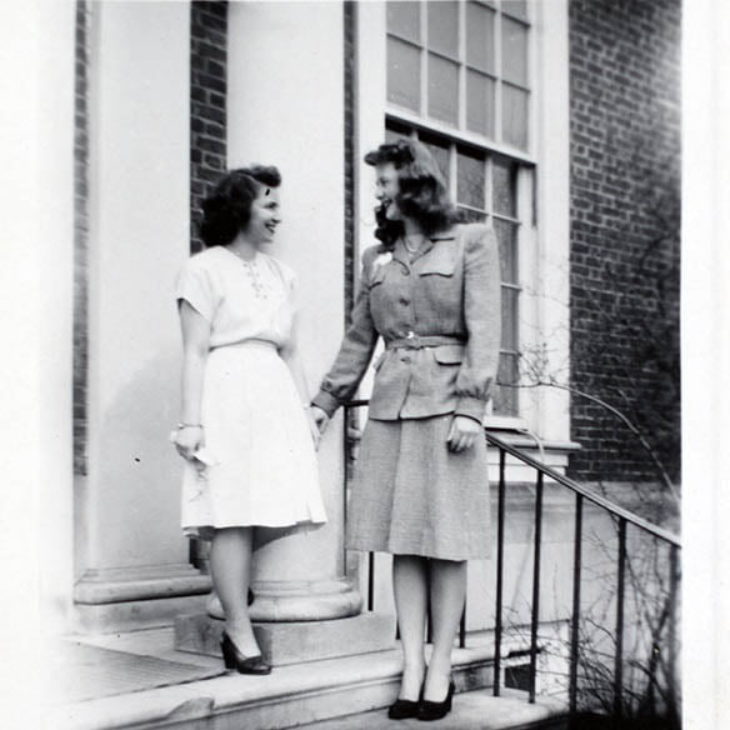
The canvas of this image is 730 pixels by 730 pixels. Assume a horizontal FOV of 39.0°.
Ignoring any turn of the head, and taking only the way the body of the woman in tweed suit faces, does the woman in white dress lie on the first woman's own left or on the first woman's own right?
on the first woman's own right

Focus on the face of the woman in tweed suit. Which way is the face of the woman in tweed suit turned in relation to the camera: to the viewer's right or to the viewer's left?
to the viewer's left

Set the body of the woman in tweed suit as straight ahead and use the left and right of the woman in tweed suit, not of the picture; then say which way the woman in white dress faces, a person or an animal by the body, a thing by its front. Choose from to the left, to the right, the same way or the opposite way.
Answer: to the left

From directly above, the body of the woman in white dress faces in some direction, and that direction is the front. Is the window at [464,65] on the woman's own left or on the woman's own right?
on the woman's own left

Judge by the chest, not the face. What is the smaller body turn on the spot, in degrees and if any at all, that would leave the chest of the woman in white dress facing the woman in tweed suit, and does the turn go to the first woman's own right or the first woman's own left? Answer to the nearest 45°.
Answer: approximately 45° to the first woman's own left

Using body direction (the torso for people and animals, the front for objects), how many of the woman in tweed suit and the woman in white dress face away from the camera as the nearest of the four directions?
0

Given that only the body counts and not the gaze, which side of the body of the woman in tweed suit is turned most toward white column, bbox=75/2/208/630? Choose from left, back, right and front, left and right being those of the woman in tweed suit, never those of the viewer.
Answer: right

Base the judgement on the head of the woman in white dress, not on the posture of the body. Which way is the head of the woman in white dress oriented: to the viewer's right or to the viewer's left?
to the viewer's right
